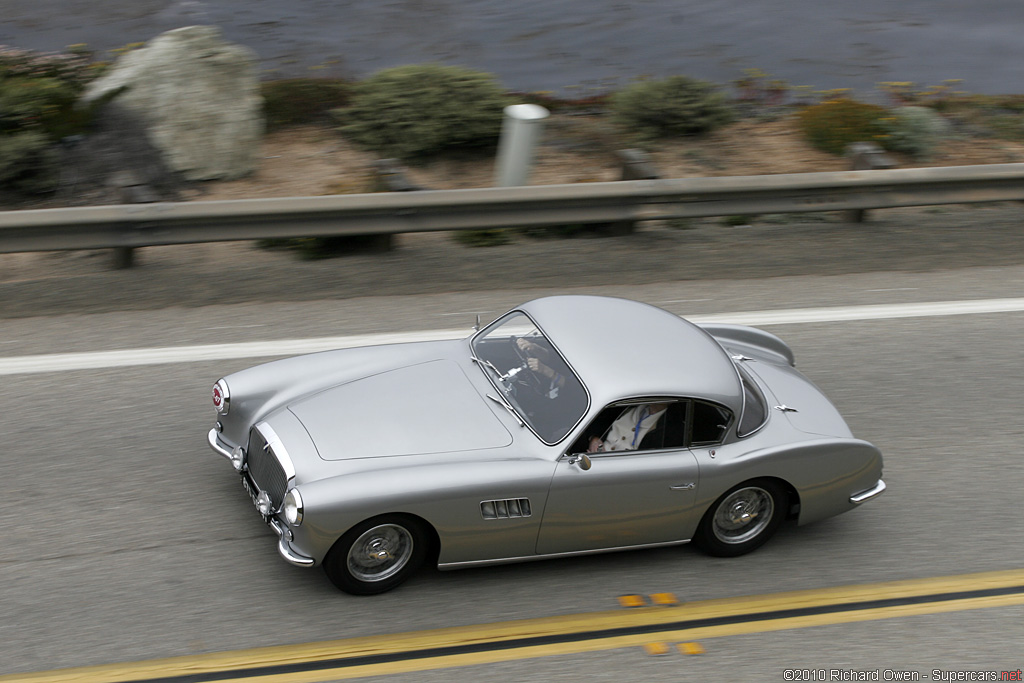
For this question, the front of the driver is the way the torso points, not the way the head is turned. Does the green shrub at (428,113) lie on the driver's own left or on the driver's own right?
on the driver's own right

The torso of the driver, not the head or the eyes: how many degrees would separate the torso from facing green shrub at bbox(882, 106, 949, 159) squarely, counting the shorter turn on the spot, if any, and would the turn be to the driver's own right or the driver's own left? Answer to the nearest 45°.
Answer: approximately 135° to the driver's own right

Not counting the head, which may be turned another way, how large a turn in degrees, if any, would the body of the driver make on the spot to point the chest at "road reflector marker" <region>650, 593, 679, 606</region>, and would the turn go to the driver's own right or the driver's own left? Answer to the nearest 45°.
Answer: approximately 135° to the driver's own left

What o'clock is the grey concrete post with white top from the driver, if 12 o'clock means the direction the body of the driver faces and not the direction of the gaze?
The grey concrete post with white top is roughly at 3 o'clock from the driver.

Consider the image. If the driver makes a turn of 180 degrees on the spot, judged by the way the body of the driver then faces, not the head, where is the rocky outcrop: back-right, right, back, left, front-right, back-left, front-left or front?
back-left

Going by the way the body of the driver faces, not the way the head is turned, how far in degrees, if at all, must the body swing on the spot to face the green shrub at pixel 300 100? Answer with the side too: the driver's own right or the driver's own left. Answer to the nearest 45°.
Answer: approximately 45° to the driver's own right

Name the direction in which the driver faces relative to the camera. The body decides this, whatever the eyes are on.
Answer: to the viewer's left

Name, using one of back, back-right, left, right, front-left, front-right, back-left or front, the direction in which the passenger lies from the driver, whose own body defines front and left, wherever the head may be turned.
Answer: back-left

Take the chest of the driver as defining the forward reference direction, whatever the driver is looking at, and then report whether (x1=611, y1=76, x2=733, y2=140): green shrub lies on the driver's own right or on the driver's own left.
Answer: on the driver's own right

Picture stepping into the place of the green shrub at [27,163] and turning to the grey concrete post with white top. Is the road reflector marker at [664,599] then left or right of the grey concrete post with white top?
right

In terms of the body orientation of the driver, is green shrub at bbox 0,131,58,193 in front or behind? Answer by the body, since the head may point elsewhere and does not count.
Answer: in front

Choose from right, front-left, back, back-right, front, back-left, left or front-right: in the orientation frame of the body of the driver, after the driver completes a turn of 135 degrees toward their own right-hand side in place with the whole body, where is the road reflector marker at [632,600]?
right

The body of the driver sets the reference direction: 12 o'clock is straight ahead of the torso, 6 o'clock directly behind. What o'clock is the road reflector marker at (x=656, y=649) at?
The road reflector marker is roughly at 8 o'clock from the driver.
